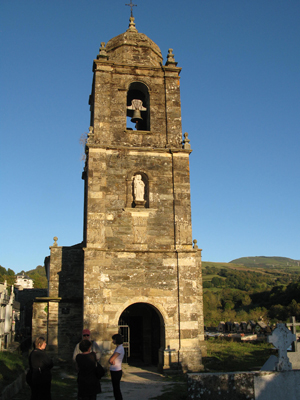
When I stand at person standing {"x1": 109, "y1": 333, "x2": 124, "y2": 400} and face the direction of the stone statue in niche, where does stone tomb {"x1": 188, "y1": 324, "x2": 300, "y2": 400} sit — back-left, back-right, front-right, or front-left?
back-right

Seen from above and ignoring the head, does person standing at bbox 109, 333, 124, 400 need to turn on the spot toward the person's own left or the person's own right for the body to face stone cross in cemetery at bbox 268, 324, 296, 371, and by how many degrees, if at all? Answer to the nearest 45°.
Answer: approximately 180°

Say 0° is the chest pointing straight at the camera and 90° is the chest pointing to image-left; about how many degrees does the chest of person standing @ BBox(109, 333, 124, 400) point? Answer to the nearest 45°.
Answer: approximately 90°

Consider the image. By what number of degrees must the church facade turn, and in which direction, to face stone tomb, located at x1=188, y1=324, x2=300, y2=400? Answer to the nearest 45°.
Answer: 0° — it already faces it

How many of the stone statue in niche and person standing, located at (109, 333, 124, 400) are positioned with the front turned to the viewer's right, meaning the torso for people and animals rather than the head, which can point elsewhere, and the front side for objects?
0

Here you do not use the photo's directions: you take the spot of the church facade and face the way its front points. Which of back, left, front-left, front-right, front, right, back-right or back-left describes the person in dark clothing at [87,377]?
front

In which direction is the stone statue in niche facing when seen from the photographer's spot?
facing the viewer

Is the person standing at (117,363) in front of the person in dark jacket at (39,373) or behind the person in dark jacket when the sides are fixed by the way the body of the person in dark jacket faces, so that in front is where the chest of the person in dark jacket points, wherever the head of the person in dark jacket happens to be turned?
in front

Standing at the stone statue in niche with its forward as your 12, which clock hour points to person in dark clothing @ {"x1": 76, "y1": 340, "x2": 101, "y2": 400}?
The person in dark clothing is roughly at 12 o'clock from the stone statue in niche.

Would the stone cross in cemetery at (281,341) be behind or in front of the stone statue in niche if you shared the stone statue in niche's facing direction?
in front

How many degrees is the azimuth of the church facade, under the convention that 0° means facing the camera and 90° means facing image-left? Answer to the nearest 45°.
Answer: approximately 0°

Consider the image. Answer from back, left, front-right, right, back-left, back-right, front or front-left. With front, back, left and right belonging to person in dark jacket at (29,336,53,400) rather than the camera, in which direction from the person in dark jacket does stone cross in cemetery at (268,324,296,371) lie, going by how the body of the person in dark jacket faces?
front

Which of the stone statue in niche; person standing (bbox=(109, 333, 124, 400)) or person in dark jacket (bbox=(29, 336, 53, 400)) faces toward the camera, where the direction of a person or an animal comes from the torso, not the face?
the stone statue in niche
